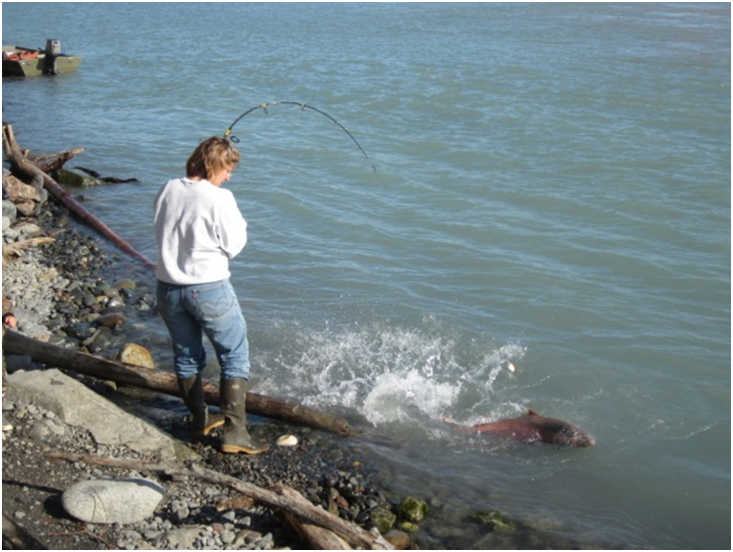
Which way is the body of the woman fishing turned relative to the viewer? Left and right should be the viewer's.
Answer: facing away from the viewer and to the right of the viewer

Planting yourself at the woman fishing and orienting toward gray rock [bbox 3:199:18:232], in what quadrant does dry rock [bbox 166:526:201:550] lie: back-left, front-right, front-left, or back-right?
back-left

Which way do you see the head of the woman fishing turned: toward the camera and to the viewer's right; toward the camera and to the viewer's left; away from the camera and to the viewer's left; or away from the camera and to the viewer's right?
away from the camera and to the viewer's right

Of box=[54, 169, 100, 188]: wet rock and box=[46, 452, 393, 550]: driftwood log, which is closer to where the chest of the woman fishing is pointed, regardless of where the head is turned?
the wet rock

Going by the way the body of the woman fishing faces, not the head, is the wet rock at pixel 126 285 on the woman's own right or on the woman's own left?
on the woman's own left

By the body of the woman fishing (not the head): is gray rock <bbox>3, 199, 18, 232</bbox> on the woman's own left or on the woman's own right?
on the woman's own left

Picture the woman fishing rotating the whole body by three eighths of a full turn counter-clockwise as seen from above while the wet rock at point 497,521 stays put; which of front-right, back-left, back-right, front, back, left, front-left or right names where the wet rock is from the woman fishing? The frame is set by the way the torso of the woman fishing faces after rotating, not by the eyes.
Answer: back

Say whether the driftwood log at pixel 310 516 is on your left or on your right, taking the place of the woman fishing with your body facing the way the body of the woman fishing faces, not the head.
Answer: on your right
